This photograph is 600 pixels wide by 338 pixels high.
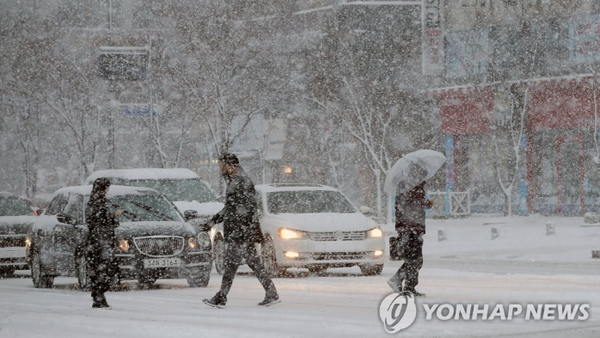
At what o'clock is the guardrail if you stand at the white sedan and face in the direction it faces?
The guardrail is roughly at 8 o'clock from the white sedan.

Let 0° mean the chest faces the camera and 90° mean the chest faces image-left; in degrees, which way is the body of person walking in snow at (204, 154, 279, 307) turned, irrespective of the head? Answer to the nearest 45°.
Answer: approximately 90°

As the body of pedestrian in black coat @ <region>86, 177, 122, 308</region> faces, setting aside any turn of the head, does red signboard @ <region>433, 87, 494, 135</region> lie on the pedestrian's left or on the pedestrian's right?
on the pedestrian's left

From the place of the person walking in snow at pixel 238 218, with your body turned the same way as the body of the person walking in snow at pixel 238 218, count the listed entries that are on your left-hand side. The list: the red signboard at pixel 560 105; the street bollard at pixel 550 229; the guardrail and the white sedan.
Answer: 0

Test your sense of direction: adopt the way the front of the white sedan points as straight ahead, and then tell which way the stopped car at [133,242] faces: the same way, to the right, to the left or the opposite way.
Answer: the same way

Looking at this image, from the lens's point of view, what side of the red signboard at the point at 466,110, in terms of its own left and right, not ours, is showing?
front

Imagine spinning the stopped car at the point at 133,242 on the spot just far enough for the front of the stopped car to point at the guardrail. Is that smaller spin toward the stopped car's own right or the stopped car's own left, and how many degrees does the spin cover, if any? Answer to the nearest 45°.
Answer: approximately 90° to the stopped car's own left

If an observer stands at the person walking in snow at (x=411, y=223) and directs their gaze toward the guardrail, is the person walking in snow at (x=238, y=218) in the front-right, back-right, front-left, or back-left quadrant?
back-left

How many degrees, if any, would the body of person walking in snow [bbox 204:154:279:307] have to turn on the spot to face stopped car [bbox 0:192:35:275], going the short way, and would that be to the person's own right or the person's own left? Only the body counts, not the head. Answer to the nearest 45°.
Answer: approximately 45° to the person's own right

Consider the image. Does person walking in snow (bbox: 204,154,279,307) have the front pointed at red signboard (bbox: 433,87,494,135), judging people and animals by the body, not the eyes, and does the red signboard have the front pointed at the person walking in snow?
no

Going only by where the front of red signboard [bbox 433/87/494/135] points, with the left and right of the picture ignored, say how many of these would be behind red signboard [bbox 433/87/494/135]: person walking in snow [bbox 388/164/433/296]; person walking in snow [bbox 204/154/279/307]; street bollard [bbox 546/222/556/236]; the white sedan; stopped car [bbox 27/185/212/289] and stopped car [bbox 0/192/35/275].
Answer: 0

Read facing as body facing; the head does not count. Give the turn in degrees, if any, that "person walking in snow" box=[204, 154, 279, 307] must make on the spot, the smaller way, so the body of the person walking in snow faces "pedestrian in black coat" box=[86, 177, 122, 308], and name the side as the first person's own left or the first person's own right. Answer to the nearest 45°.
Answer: approximately 45° to the first person's own right

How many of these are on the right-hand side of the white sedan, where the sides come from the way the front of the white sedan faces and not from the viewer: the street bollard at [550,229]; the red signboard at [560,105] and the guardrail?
0

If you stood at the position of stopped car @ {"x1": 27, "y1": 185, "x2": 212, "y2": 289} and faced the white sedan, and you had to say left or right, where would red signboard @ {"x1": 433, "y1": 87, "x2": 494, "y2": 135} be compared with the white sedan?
left

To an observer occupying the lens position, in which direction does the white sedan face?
facing the viewer and to the right of the viewer

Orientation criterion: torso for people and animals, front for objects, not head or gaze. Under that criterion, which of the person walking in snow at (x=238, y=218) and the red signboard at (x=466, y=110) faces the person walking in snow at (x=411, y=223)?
the red signboard

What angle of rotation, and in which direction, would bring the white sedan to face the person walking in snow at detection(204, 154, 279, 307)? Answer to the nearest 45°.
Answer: approximately 45° to its right
